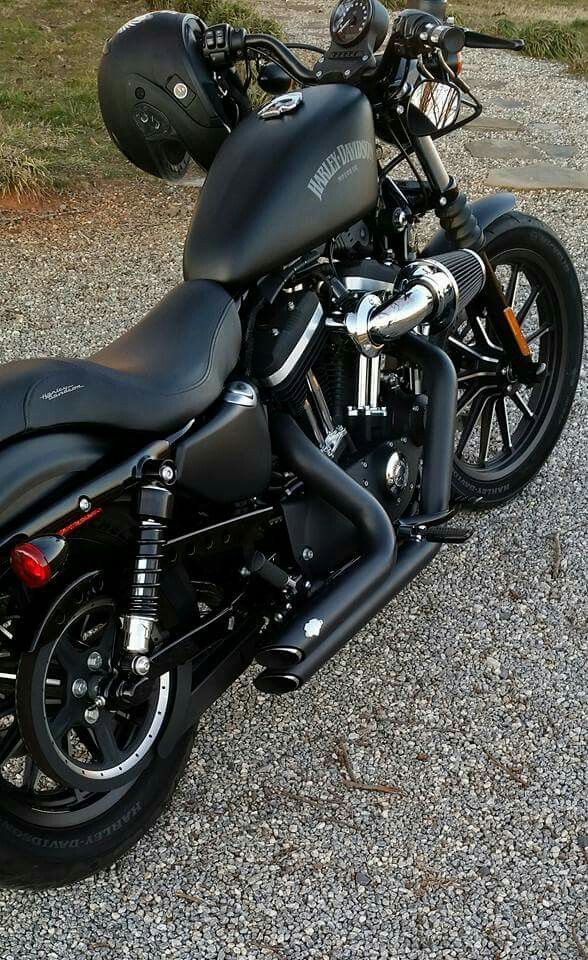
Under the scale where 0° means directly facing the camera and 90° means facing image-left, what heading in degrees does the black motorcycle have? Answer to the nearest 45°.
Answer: approximately 225°
